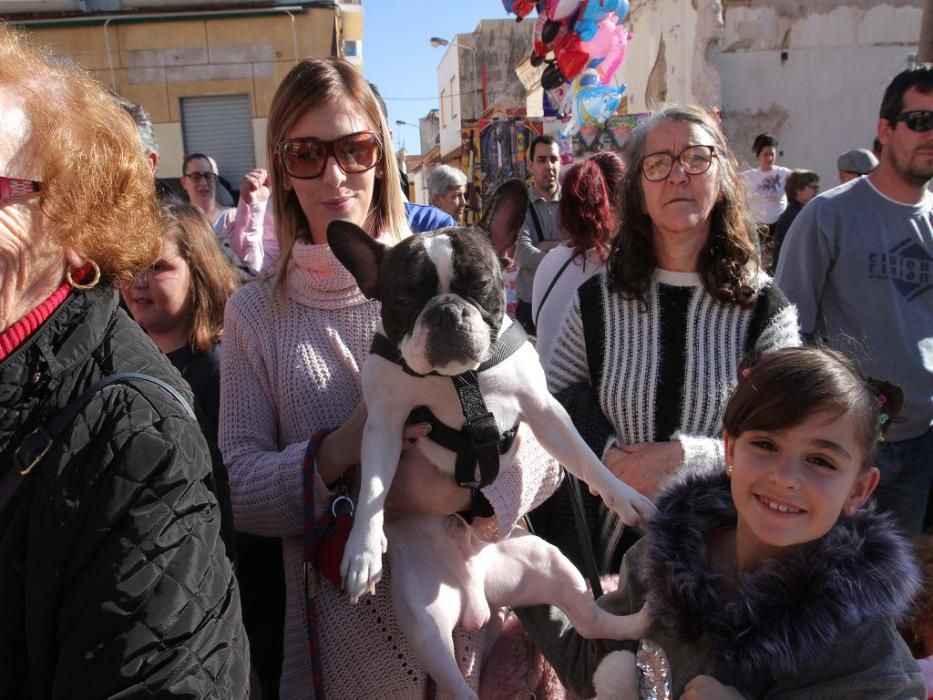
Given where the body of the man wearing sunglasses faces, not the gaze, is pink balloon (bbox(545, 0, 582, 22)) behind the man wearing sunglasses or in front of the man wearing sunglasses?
behind

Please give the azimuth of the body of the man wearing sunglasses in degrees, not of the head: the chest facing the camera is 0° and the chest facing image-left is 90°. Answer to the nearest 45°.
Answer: approximately 315°

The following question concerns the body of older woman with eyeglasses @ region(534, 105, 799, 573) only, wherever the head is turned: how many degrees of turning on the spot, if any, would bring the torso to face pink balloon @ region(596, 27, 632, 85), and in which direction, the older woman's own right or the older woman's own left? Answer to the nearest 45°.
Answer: approximately 180°

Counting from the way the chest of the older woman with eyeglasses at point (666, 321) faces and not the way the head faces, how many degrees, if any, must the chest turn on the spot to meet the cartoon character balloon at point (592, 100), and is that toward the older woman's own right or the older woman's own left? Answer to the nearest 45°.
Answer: approximately 180°

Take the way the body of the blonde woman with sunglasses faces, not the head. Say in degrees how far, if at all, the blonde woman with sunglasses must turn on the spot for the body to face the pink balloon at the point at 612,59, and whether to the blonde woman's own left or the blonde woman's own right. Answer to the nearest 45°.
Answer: approximately 180°

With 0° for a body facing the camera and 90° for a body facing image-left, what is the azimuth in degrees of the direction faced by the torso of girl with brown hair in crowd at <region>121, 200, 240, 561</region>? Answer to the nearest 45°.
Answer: approximately 45°
